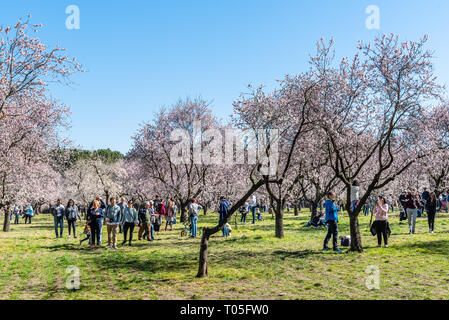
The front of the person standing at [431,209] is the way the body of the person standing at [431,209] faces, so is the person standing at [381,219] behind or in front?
in front

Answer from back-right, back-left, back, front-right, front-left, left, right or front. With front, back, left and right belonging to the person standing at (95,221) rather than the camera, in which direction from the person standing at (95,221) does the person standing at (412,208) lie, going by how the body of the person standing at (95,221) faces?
left

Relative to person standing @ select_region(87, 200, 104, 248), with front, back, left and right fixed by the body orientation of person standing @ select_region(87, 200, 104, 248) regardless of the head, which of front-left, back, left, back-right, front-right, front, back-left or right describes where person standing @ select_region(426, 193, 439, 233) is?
left

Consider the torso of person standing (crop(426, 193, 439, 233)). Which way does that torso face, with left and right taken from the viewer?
facing the viewer

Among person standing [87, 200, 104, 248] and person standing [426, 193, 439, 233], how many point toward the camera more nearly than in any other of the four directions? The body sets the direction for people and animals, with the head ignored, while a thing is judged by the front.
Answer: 2

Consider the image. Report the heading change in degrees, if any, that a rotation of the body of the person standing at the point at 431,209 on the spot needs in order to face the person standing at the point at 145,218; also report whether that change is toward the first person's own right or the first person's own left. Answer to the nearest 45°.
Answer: approximately 45° to the first person's own right

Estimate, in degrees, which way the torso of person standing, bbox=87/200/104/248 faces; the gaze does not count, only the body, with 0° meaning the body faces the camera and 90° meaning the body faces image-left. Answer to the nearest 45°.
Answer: approximately 0°

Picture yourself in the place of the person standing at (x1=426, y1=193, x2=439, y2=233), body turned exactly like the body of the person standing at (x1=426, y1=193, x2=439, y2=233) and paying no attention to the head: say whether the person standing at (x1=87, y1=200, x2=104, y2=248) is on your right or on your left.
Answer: on your right

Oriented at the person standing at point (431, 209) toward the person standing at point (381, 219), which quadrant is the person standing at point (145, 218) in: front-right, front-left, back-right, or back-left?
front-right
